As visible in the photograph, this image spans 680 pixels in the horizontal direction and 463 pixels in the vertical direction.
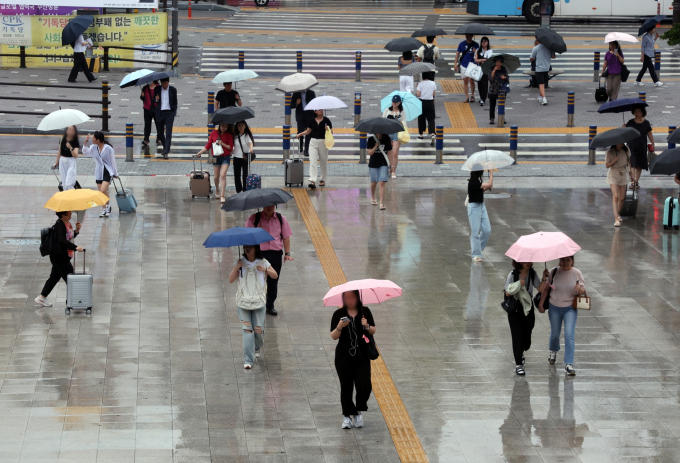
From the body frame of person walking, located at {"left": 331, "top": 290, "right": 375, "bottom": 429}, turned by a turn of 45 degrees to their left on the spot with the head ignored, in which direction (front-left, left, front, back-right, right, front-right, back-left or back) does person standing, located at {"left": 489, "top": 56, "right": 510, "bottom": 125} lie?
back-left

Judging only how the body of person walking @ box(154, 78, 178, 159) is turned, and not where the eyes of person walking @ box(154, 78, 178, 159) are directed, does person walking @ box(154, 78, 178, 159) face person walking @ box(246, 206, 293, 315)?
yes

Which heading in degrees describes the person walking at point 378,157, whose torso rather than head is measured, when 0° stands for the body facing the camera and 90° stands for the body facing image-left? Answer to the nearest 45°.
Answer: approximately 0°

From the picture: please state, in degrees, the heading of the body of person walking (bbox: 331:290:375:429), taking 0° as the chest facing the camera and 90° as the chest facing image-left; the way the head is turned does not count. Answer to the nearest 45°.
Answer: approximately 0°

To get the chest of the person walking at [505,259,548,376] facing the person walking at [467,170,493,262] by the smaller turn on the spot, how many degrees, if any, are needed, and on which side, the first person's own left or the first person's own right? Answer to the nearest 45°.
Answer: approximately 180°

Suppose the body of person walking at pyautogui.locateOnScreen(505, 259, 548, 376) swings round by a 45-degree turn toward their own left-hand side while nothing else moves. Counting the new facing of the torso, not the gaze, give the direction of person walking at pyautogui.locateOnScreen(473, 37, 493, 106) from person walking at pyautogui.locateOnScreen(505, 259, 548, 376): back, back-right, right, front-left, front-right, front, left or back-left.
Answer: back-left
